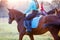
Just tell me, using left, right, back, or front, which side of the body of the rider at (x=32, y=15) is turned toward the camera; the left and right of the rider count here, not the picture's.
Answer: left
